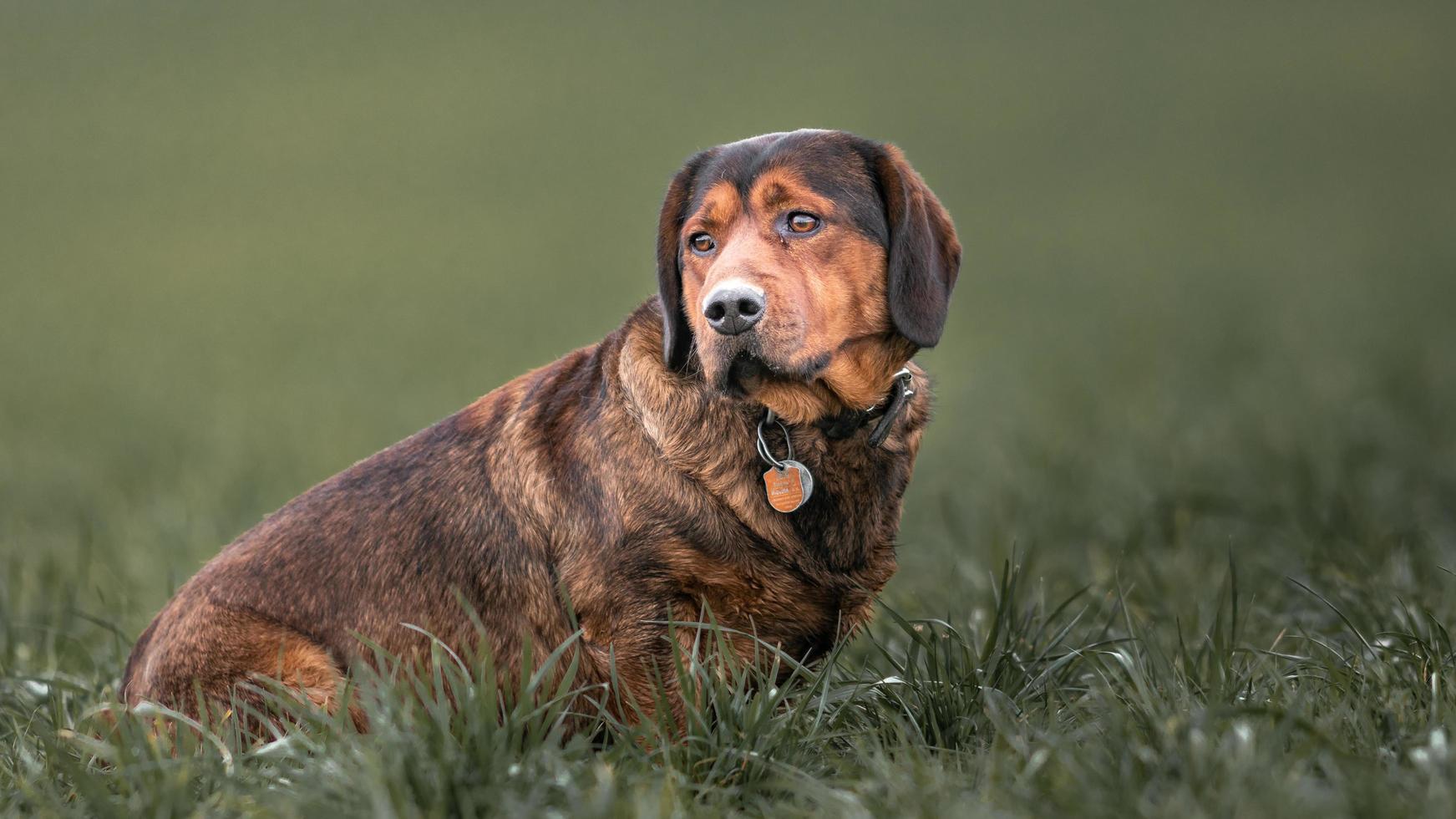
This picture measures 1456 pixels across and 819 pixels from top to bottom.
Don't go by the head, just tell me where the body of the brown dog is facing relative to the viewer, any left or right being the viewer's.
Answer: facing the viewer and to the right of the viewer
